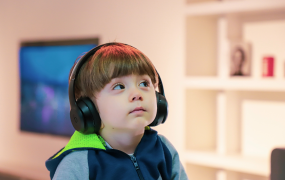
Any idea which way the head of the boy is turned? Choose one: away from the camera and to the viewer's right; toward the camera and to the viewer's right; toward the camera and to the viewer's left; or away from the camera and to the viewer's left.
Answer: toward the camera and to the viewer's right

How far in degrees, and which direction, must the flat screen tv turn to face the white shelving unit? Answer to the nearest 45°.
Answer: approximately 90° to its left

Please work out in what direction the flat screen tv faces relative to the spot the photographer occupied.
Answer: facing the viewer and to the left of the viewer

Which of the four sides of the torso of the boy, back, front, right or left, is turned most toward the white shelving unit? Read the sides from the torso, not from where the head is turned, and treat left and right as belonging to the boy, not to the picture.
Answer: left

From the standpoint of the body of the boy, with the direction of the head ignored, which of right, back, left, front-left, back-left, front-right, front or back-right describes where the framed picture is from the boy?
left

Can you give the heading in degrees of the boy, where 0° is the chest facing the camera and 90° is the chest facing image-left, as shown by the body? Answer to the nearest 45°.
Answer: approximately 315°

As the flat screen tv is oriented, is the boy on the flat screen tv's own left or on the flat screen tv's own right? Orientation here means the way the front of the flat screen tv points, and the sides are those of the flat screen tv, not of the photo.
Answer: on the flat screen tv's own left

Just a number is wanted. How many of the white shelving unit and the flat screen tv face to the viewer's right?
0

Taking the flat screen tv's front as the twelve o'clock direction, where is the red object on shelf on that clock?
The red object on shelf is roughly at 9 o'clock from the flat screen tv.

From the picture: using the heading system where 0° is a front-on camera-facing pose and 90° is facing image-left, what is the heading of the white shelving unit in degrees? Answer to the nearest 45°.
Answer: approximately 45°
